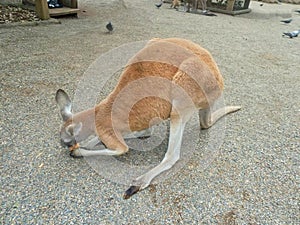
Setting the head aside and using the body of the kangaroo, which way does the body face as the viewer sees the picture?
to the viewer's left

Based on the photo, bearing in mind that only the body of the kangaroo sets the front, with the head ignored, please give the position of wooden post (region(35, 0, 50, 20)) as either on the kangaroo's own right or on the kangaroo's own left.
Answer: on the kangaroo's own right
